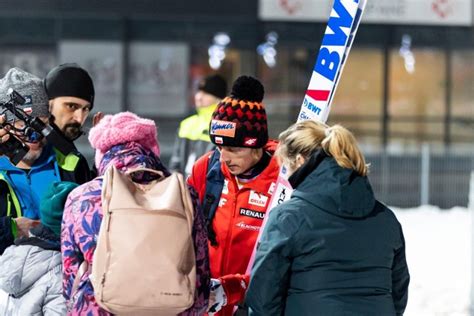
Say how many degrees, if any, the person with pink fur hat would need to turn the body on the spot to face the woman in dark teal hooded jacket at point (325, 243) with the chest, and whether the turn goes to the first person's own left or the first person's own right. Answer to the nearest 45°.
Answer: approximately 90° to the first person's own right

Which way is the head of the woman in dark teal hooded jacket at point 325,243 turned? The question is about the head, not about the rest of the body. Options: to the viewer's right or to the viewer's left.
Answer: to the viewer's left

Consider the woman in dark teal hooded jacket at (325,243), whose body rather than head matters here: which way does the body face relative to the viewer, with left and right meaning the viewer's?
facing away from the viewer and to the left of the viewer

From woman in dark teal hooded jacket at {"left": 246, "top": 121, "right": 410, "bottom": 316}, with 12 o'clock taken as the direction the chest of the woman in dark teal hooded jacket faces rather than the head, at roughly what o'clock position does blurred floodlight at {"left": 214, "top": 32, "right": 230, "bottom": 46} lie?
The blurred floodlight is roughly at 1 o'clock from the woman in dark teal hooded jacket.

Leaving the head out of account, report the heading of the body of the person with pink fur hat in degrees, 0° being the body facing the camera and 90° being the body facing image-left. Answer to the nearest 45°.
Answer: approximately 180°

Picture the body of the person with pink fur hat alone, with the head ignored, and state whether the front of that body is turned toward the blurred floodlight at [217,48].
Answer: yes
